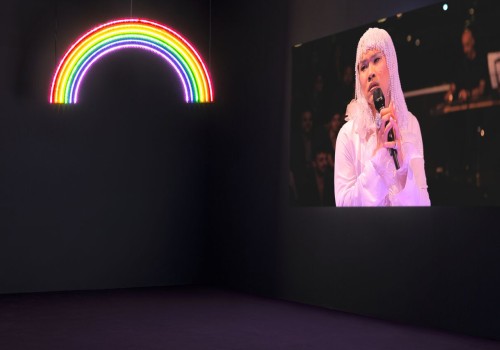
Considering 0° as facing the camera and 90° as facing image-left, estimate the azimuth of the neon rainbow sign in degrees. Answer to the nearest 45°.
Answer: approximately 0°
